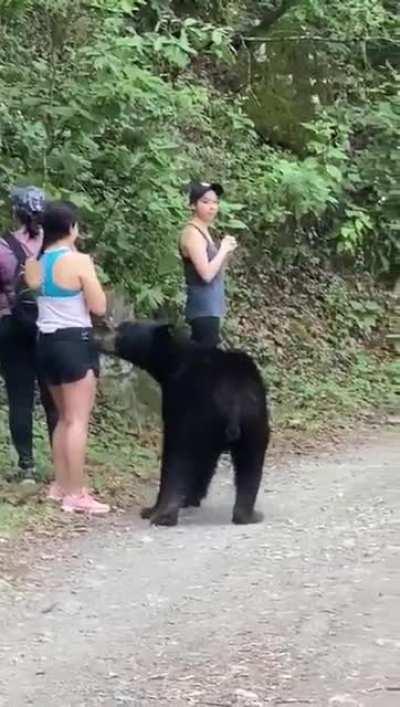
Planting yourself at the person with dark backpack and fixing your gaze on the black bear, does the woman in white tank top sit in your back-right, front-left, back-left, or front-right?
front-right

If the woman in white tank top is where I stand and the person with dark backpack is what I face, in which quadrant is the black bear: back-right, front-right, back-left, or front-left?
back-right

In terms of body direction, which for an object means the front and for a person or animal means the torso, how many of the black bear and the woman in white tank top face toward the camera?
0

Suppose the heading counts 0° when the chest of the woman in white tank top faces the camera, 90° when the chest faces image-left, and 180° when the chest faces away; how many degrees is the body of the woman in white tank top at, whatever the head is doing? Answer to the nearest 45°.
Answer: approximately 225°

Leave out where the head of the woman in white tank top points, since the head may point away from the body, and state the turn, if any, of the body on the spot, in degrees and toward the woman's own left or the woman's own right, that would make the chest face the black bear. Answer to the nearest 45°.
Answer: approximately 45° to the woman's own right

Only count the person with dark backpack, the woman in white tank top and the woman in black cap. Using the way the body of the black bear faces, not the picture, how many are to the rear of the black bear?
0

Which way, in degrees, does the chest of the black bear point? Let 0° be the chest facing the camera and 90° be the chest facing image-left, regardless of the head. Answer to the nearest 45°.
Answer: approximately 135°

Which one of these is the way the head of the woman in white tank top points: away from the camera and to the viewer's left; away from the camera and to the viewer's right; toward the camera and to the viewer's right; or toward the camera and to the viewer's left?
away from the camera and to the viewer's right

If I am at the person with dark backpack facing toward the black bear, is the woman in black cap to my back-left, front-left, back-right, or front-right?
front-left

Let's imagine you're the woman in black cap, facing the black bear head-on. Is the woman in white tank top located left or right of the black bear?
right

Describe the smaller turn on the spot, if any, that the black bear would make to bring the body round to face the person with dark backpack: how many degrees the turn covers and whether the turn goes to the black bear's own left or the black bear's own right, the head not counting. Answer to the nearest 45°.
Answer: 0° — it already faces them

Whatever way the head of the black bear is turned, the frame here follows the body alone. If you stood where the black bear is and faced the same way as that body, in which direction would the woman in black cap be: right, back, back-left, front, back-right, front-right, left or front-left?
front-right

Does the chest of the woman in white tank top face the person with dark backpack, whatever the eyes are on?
no
